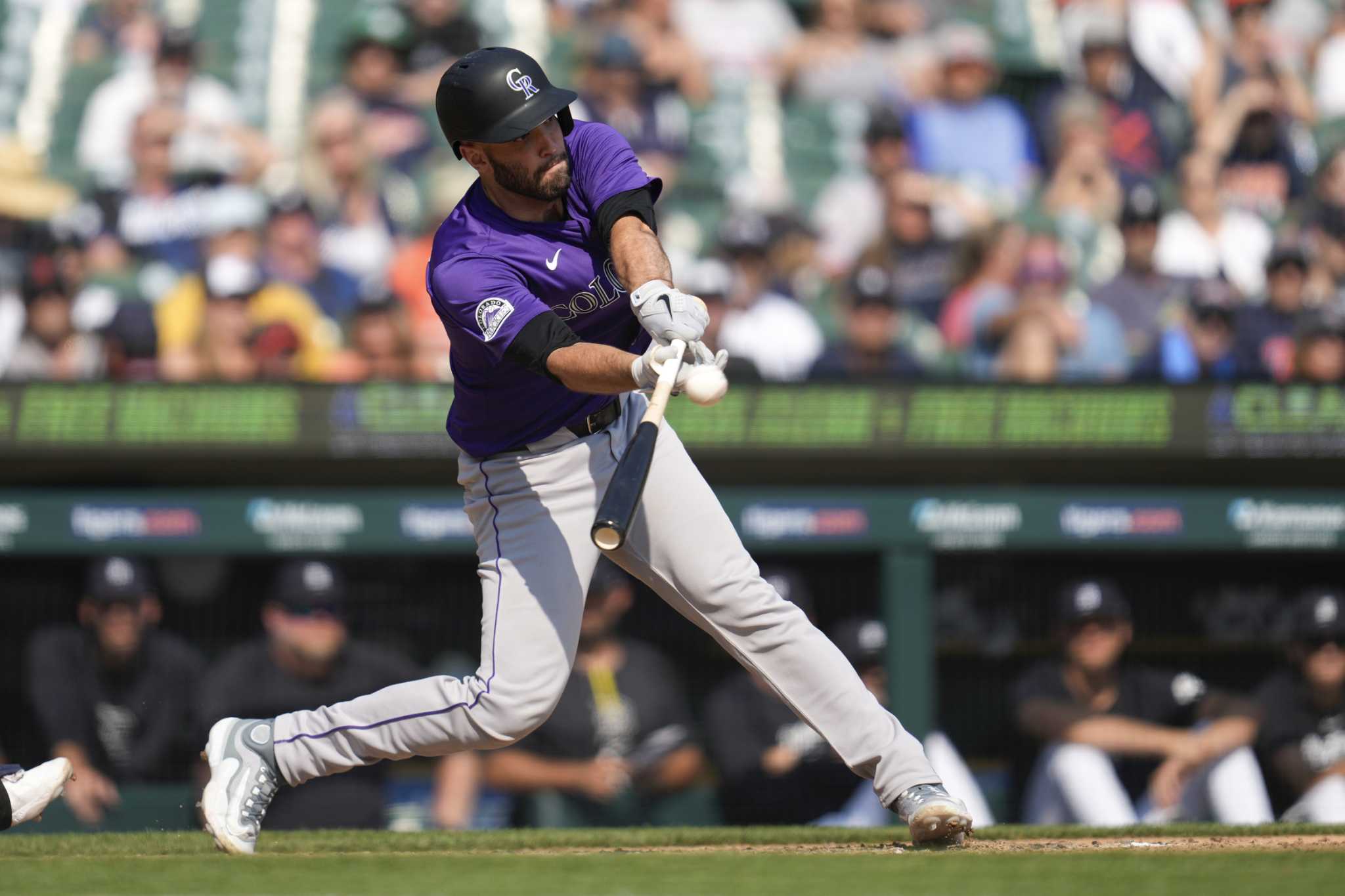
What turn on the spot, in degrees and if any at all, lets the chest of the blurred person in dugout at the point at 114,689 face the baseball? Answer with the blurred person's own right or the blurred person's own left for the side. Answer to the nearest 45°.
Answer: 0° — they already face it

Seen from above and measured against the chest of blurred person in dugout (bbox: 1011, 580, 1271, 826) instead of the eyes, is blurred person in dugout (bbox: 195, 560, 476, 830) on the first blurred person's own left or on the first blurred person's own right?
on the first blurred person's own right

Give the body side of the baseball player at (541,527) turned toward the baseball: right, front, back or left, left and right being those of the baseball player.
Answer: front

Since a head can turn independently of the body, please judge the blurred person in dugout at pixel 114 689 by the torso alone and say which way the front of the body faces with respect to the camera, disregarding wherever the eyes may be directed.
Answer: toward the camera

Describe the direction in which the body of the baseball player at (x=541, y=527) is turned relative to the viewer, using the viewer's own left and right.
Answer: facing the viewer and to the right of the viewer

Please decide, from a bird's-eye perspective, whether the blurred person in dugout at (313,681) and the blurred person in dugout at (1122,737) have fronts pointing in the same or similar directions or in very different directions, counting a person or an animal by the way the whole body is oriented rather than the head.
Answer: same or similar directions

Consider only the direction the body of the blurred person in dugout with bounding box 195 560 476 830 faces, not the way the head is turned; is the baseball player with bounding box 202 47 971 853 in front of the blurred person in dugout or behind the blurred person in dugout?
in front

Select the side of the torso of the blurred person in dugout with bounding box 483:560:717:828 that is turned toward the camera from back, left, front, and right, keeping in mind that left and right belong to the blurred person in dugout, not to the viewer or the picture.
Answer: front

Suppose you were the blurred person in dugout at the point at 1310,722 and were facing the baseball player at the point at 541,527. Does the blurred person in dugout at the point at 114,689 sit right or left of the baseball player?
right

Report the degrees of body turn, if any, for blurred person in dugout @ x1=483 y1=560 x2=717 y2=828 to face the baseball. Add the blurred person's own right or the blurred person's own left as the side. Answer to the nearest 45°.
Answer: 0° — they already face it

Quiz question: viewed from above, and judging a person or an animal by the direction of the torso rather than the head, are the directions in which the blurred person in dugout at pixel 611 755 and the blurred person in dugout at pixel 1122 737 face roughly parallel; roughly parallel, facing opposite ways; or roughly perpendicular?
roughly parallel

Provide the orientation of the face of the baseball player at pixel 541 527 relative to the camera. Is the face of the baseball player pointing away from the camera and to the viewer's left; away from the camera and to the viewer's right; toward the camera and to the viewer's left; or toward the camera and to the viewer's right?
toward the camera and to the viewer's right

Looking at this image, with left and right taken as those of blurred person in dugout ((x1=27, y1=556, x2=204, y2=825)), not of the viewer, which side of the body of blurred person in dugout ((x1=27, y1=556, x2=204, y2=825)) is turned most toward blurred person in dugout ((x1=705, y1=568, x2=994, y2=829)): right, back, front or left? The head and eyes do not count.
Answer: left

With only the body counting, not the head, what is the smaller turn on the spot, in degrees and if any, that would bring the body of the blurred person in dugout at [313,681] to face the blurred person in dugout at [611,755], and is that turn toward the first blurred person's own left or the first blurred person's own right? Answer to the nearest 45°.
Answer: approximately 90° to the first blurred person's own left

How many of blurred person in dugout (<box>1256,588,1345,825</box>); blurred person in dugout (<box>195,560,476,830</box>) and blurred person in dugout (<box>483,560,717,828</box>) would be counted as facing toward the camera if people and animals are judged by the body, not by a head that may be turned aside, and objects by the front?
3

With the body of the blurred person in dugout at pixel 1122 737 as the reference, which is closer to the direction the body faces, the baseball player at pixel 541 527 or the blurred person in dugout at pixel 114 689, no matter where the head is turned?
the baseball player

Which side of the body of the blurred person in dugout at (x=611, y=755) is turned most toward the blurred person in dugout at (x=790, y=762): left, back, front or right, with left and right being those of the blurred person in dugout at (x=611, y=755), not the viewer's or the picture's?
left

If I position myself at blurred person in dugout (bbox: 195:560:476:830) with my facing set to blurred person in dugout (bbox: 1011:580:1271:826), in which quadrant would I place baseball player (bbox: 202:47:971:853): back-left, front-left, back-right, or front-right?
front-right
